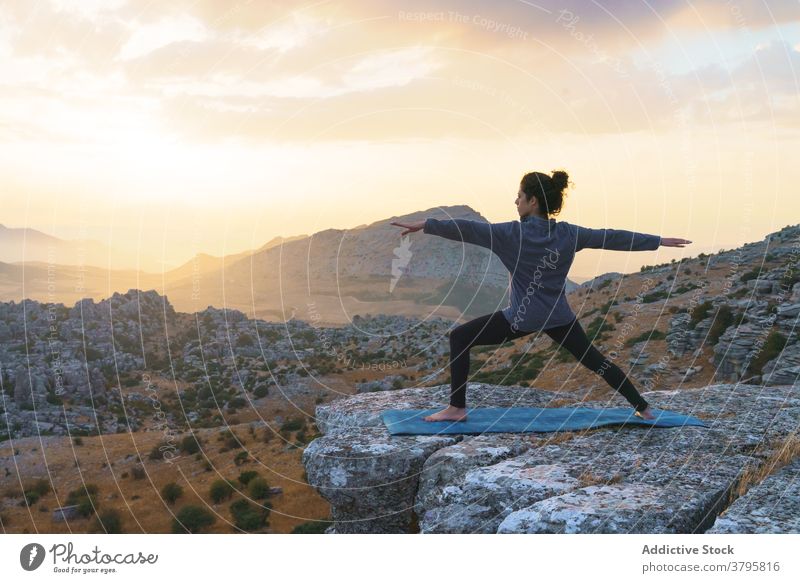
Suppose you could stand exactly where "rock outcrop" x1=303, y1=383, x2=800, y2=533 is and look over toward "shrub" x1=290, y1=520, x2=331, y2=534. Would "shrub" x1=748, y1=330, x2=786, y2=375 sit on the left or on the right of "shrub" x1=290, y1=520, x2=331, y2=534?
right

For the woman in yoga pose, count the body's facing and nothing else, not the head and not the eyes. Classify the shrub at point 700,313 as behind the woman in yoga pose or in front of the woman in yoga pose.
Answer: in front

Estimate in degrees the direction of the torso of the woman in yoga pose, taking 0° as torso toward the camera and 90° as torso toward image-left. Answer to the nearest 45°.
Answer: approximately 180°

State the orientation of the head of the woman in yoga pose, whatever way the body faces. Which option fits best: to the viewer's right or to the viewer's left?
to the viewer's left

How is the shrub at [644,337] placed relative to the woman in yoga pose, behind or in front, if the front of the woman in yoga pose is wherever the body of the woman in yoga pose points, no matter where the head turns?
in front

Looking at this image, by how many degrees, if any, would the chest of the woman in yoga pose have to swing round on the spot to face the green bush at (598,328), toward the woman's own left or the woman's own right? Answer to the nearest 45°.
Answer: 0° — they already face it

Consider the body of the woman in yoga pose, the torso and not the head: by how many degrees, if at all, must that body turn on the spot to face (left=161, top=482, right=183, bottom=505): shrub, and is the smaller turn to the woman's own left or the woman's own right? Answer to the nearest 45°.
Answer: approximately 45° to the woman's own left

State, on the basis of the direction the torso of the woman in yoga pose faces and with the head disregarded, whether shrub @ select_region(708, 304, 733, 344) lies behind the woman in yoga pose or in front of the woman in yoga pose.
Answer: in front
